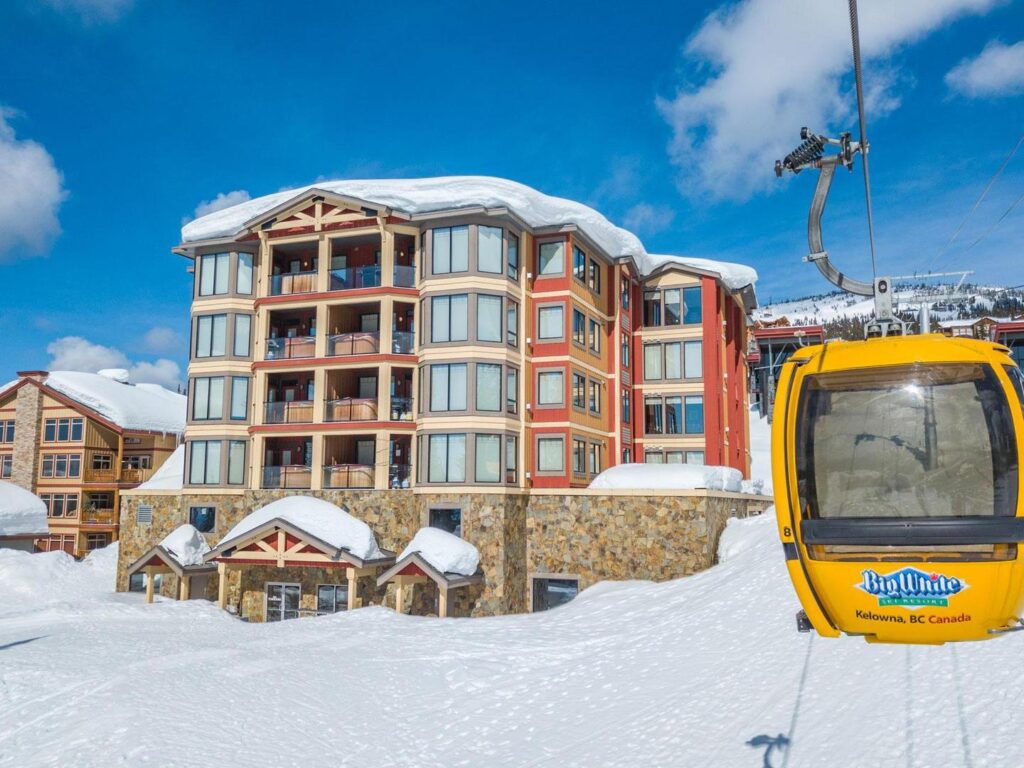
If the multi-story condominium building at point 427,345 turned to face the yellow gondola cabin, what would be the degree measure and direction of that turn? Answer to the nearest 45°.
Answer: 0° — it already faces it

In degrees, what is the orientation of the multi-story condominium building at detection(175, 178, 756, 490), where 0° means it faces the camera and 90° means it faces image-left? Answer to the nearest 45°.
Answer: approximately 0°

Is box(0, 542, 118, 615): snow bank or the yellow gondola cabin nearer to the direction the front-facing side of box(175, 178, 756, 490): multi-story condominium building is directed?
the yellow gondola cabin

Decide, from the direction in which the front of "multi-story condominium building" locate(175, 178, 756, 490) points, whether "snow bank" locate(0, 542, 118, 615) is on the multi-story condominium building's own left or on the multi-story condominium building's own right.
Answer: on the multi-story condominium building's own right
